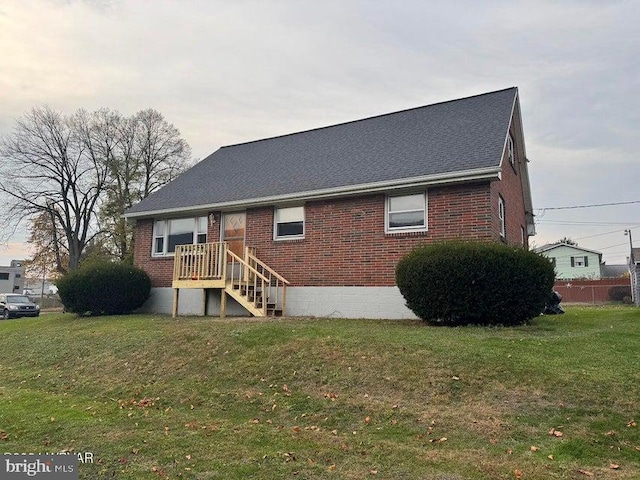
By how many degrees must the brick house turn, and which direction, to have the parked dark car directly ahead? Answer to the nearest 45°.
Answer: approximately 90° to its right

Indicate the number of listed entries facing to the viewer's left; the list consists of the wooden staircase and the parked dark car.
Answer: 0

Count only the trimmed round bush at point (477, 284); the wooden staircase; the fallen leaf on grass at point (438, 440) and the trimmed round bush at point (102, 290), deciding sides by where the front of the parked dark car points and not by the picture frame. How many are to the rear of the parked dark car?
0

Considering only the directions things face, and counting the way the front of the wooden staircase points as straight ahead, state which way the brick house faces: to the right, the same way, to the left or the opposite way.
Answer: to the right

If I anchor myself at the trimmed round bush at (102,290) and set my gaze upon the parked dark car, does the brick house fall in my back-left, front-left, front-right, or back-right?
back-right

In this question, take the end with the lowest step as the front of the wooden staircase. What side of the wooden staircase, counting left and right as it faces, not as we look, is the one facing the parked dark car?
back

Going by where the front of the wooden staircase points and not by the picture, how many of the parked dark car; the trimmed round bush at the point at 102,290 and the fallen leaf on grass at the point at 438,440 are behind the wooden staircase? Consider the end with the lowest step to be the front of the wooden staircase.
2

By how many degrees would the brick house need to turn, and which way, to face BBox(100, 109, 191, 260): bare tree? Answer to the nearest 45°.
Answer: approximately 90° to its right

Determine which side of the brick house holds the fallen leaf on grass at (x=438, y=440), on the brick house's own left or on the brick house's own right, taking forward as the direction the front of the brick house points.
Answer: on the brick house's own left

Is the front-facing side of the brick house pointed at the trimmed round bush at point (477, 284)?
no

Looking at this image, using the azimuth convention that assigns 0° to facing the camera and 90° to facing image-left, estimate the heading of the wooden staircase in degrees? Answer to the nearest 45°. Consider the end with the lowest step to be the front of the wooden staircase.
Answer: approximately 315°

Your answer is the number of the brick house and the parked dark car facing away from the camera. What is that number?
0

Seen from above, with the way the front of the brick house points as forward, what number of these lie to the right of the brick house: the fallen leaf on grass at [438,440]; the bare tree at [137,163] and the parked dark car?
2
